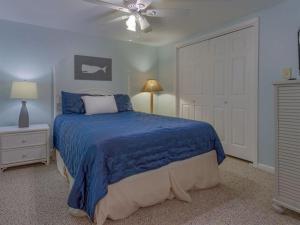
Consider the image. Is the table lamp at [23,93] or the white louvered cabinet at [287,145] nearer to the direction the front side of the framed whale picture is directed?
the white louvered cabinet

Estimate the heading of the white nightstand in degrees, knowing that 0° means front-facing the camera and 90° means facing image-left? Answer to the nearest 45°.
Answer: approximately 315°

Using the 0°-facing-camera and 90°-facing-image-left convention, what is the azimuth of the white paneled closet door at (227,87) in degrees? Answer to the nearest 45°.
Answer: approximately 45°

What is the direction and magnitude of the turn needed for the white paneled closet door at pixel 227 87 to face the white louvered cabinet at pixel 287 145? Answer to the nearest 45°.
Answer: approximately 45° to its left

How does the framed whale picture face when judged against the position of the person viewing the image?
facing the viewer and to the right of the viewer

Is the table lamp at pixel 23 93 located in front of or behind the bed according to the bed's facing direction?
behind

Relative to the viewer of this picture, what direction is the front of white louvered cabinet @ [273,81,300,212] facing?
facing the viewer and to the left of the viewer

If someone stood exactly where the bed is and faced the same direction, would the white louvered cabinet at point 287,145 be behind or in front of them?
in front

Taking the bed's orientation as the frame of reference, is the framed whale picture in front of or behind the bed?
behind

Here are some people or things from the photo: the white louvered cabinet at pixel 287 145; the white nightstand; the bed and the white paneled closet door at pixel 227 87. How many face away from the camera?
0

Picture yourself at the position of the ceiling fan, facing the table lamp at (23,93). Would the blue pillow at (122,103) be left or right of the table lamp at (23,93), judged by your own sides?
right

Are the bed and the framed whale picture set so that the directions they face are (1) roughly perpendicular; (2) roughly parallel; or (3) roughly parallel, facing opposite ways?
roughly parallel

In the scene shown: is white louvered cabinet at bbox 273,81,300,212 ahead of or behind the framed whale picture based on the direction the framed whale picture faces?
ahead

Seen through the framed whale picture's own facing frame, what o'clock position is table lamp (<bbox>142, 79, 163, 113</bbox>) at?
The table lamp is roughly at 10 o'clock from the framed whale picture.

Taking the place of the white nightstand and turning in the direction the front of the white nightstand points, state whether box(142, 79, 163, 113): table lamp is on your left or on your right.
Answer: on your left
